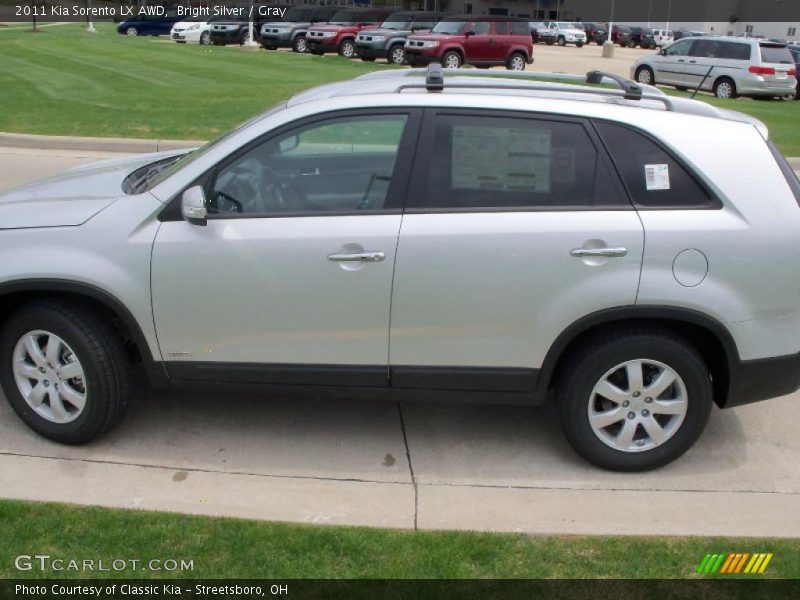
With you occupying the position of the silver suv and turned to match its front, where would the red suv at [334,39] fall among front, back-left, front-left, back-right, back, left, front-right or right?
right

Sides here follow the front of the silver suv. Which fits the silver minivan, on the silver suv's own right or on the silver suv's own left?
on the silver suv's own right

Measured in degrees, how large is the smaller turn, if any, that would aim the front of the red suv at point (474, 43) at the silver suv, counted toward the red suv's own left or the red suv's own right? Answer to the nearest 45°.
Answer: approximately 45° to the red suv's own left

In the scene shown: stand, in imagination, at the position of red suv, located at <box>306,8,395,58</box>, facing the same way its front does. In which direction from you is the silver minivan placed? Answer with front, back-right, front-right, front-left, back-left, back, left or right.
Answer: left

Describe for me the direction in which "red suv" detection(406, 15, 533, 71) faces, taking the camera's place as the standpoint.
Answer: facing the viewer and to the left of the viewer

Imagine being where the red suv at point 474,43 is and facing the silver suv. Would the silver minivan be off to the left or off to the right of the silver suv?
left

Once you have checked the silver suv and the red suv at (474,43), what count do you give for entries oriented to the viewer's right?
0

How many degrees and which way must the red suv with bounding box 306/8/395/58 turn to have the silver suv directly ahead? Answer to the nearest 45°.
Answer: approximately 45° to its left

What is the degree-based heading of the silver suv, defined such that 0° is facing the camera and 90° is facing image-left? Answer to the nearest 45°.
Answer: approximately 90°

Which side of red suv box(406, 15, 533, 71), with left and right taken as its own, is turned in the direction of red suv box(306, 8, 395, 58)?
right

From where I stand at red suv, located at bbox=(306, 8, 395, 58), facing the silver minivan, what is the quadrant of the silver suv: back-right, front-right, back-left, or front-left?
front-right

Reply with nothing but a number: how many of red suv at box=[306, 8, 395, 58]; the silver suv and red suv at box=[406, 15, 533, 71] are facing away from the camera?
0
